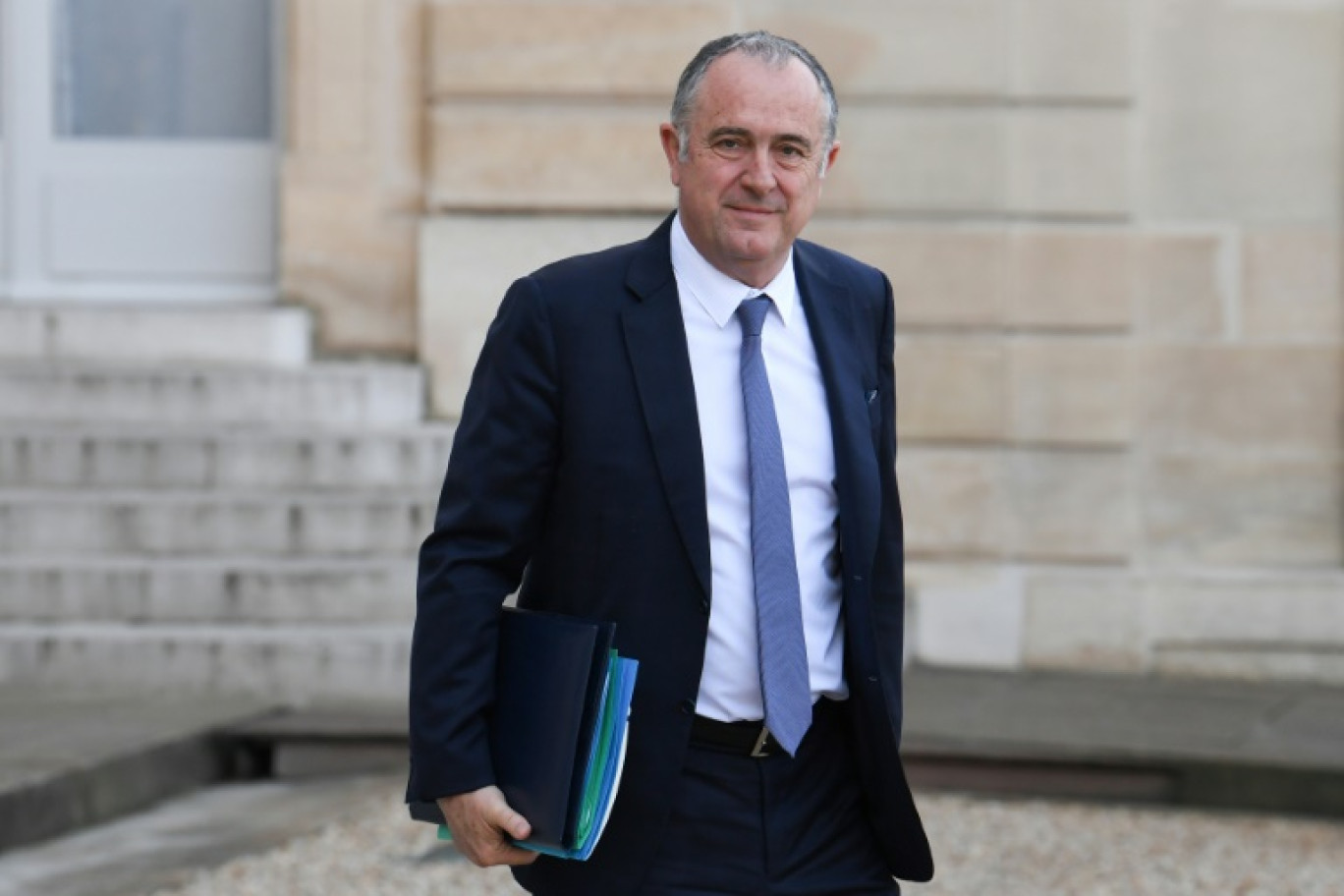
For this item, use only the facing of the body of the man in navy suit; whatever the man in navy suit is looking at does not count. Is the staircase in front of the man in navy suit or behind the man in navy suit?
behind

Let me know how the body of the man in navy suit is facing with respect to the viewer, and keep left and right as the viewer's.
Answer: facing the viewer and to the right of the viewer

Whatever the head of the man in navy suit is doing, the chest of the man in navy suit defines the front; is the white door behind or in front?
behind
